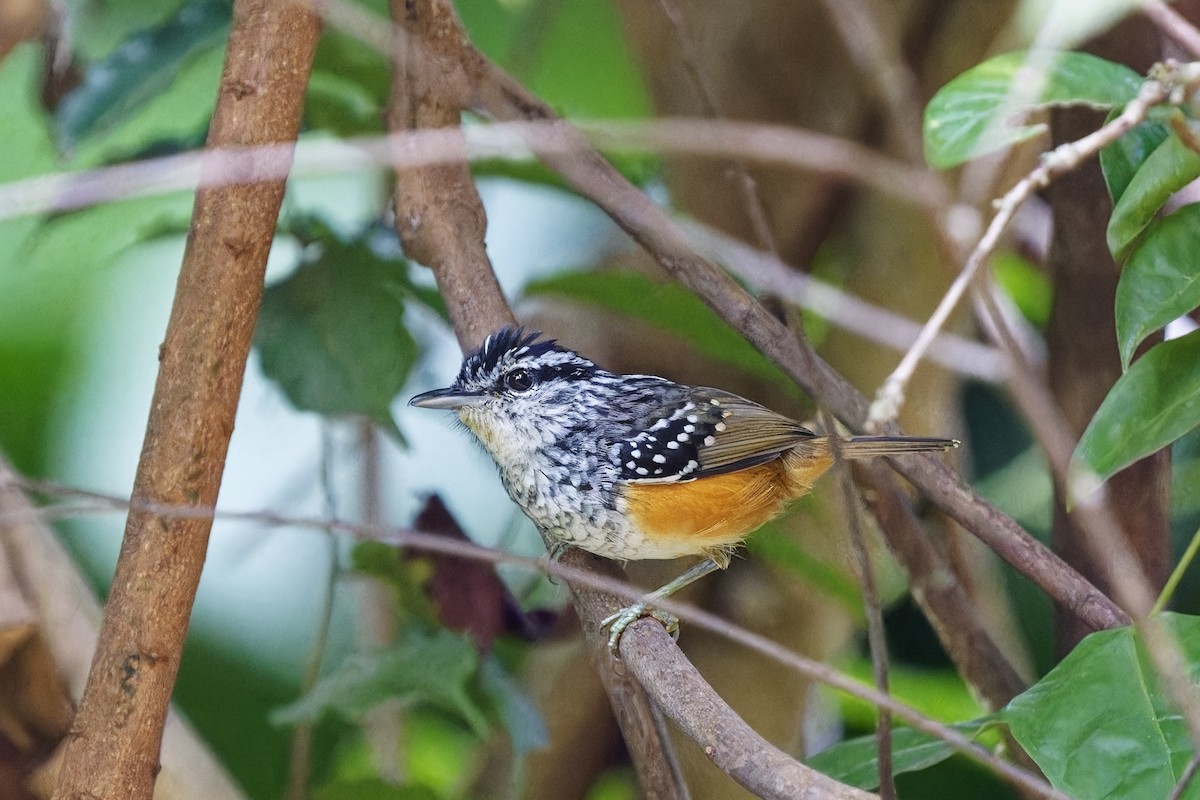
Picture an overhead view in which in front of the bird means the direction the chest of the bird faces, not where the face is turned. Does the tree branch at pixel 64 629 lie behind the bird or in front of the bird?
in front

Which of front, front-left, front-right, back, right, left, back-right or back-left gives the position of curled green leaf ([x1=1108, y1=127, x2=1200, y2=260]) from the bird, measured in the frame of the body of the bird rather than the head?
back-left

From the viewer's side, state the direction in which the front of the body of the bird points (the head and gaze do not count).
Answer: to the viewer's left

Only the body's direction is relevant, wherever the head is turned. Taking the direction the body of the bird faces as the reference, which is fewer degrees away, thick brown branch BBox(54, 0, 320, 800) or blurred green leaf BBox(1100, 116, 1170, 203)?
the thick brown branch
